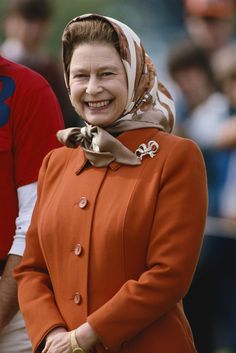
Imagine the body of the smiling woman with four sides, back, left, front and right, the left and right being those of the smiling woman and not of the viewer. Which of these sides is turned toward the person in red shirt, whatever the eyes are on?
right

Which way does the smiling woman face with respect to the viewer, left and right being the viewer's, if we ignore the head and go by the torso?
facing the viewer and to the left of the viewer
